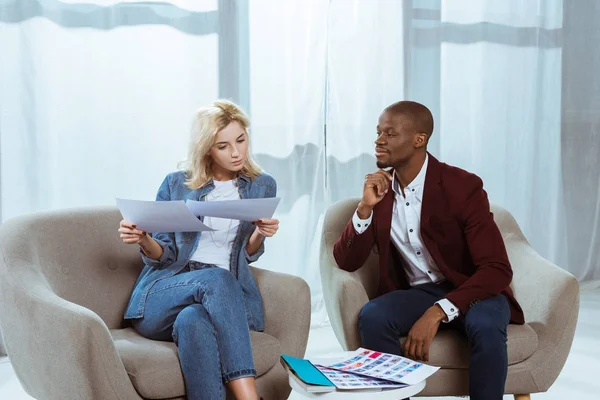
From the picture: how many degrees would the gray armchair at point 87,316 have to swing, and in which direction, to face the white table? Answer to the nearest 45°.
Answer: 0° — it already faces it

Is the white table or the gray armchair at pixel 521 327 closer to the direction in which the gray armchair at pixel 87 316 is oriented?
the white table

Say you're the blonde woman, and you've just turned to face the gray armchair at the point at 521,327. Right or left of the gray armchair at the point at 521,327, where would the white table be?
right

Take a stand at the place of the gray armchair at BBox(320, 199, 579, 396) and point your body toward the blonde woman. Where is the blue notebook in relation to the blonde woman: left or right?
left

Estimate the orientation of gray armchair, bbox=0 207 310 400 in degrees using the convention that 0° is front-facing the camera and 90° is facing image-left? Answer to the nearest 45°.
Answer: approximately 315°

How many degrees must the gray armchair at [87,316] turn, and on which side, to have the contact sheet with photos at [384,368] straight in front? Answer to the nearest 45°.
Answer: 0° — it already faces it

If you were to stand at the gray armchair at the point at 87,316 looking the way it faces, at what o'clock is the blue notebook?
The blue notebook is roughly at 12 o'clock from the gray armchair.
